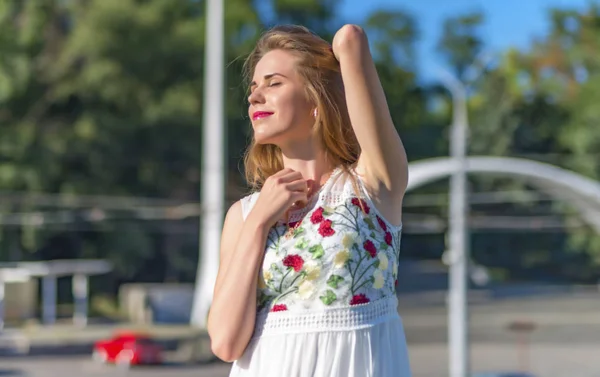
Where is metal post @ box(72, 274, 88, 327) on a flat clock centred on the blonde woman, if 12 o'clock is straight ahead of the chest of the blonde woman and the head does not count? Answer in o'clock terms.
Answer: The metal post is roughly at 4 o'clock from the blonde woman.

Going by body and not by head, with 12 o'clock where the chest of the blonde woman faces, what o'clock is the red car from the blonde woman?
The red car is roughly at 4 o'clock from the blonde woman.

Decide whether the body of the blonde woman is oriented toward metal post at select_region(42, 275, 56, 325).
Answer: no

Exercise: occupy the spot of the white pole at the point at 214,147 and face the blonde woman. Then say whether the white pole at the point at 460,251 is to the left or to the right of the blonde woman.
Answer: left

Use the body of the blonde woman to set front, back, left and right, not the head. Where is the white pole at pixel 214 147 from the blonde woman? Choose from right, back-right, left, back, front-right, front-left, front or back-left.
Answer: back-right

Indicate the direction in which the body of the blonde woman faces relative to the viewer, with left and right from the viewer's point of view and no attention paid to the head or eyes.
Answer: facing the viewer and to the left of the viewer

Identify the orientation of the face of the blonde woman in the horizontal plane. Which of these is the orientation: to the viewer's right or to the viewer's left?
to the viewer's left
